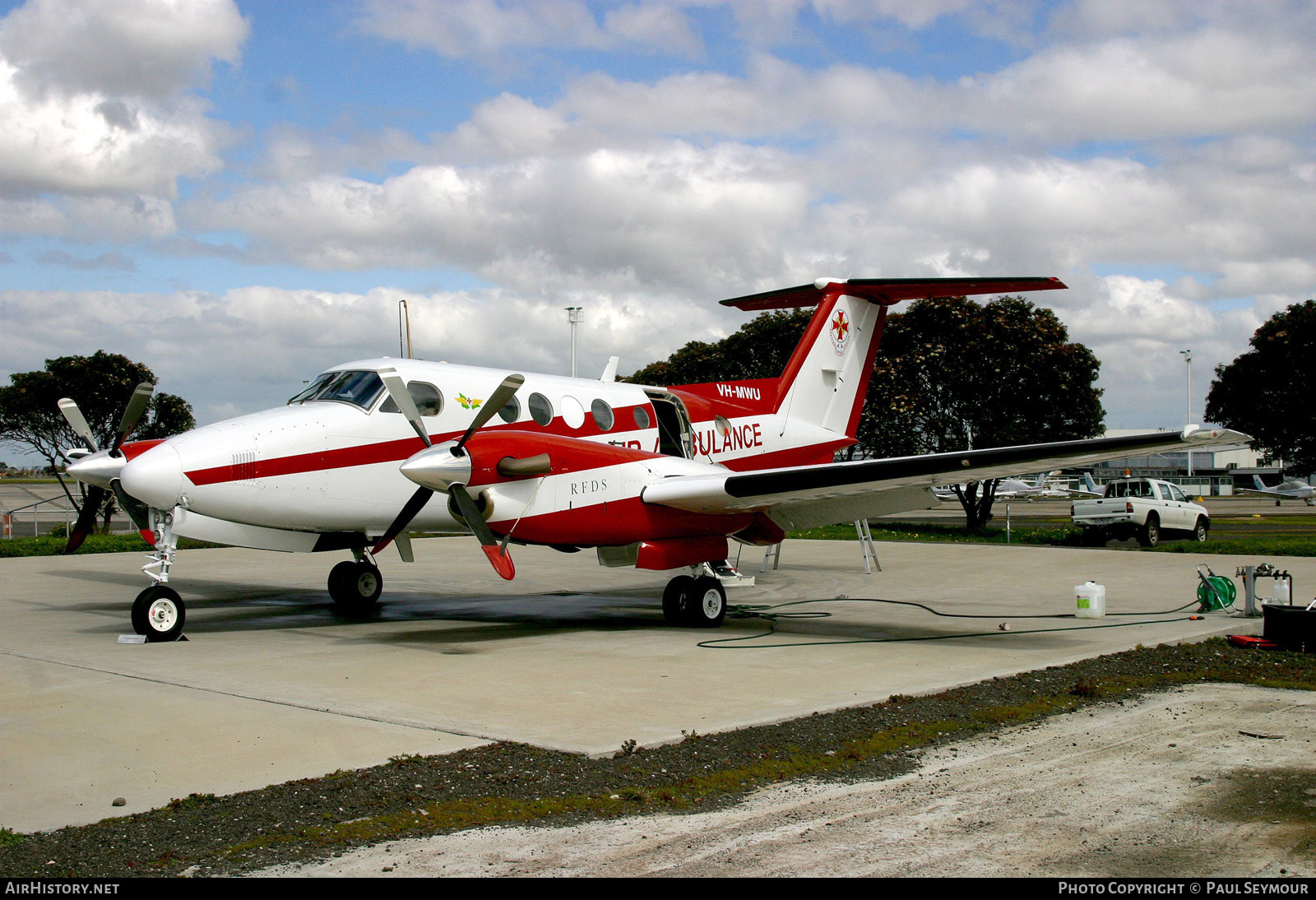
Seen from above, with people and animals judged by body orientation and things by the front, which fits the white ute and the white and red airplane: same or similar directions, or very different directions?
very different directions

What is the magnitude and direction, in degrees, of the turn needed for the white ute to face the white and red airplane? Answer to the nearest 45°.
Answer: approximately 135° to its right

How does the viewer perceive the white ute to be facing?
facing away from the viewer and to the right of the viewer

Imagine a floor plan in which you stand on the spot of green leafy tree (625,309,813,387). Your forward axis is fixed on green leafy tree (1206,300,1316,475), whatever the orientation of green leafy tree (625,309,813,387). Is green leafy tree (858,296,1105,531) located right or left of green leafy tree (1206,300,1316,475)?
right

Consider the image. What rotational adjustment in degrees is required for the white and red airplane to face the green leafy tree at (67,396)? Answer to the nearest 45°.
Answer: approximately 90° to its right

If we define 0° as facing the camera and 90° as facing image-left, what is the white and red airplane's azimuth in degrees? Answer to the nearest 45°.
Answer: approximately 45°

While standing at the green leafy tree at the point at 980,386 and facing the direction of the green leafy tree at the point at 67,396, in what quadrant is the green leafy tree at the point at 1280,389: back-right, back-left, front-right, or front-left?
back-right
